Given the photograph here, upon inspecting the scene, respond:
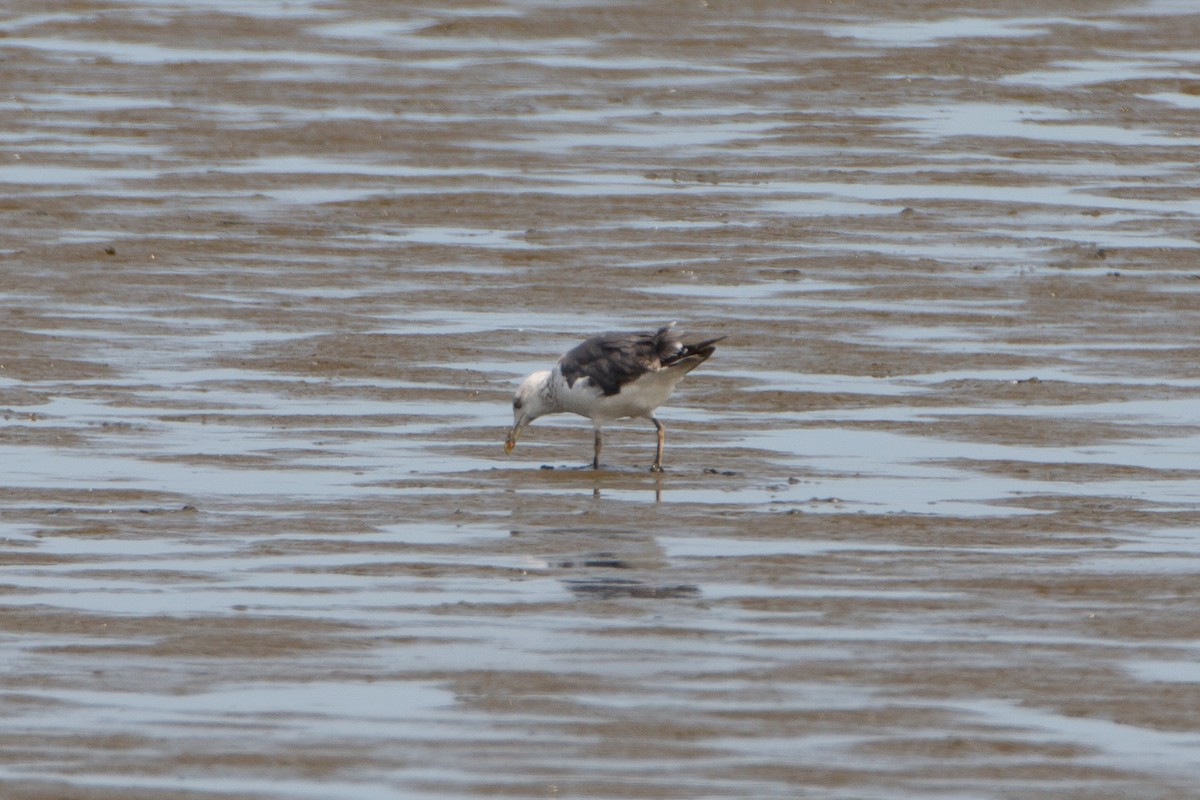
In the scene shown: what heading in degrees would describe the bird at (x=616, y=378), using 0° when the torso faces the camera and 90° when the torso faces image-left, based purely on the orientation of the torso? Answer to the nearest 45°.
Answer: approximately 90°
